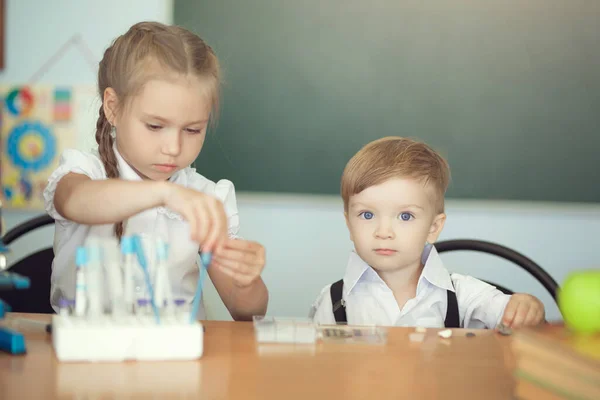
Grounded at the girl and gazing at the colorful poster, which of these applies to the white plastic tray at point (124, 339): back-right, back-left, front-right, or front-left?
back-left

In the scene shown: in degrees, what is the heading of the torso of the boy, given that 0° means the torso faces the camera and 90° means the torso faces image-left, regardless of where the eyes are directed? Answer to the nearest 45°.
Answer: approximately 0°

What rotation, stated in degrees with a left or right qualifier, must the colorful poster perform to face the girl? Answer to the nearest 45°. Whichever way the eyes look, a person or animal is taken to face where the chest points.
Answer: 0° — it already faces them

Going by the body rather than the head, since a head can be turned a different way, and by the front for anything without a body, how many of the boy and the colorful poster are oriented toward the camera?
2
